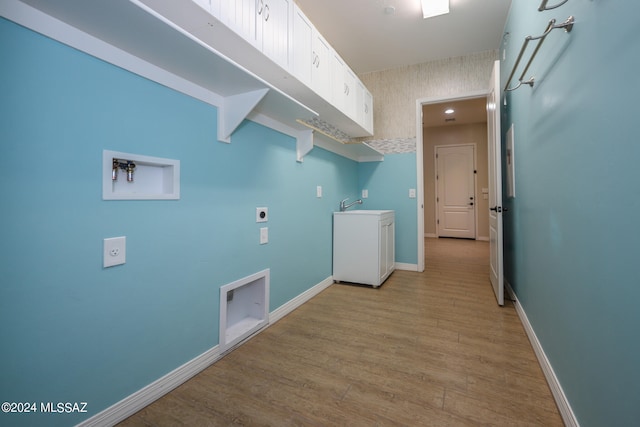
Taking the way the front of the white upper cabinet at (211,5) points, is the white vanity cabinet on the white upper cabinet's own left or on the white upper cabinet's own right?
on the white upper cabinet's own left

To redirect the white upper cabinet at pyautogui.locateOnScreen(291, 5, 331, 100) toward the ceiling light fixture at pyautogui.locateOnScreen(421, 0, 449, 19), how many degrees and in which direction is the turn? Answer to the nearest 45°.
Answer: approximately 45° to its left

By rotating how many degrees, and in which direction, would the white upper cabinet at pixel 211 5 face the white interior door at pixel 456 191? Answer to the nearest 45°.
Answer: approximately 90° to its left

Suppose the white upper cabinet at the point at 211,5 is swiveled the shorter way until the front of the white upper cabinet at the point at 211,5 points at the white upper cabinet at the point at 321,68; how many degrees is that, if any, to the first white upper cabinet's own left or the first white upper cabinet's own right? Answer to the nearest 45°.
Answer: approximately 90° to the first white upper cabinet's own left

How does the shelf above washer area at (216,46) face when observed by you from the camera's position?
facing the viewer and to the right of the viewer

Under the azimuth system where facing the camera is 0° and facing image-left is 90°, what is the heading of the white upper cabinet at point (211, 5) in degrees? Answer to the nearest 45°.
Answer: approximately 315°

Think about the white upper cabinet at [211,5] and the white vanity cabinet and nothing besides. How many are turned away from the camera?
0

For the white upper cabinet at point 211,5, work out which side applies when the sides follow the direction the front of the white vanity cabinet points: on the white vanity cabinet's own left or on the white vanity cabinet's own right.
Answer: on the white vanity cabinet's own right

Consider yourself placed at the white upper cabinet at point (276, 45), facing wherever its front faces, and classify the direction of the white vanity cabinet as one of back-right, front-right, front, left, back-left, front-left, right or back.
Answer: left

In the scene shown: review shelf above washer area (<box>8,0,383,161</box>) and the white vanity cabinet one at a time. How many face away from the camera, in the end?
0
